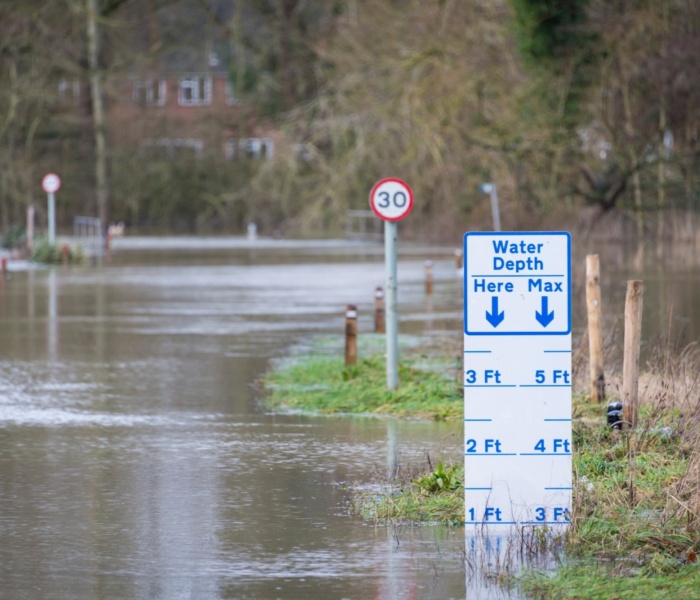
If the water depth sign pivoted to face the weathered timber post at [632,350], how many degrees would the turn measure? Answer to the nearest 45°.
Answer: approximately 180°

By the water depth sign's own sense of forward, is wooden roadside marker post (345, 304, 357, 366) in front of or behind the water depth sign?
behind

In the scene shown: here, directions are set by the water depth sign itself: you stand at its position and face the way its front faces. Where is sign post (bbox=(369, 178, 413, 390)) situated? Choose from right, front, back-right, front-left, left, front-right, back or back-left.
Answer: back

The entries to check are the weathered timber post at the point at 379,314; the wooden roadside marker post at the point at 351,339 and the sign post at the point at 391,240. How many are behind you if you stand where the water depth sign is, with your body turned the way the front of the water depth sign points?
3

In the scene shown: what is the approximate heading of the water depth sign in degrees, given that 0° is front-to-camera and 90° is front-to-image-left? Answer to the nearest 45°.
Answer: approximately 0°

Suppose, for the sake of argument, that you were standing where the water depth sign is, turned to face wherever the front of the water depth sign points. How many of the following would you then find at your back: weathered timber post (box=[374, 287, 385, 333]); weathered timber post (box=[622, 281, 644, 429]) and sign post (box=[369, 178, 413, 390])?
3

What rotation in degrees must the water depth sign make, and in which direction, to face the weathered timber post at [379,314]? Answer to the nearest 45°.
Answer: approximately 180°
